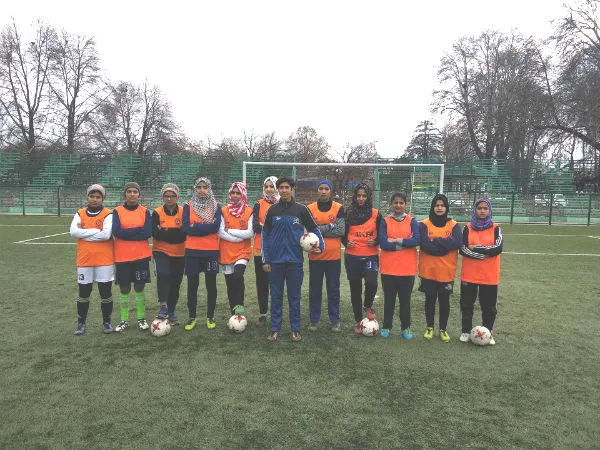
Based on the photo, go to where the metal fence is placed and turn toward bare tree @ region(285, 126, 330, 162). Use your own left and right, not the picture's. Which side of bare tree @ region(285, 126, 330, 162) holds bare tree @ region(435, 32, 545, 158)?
right

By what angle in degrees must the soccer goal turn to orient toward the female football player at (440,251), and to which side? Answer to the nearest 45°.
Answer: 0° — it already faces them

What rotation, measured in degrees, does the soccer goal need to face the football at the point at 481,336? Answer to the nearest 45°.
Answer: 0° — it already faces it

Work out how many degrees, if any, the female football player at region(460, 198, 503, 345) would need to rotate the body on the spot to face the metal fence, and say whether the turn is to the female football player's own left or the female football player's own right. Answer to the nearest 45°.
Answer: approximately 180°

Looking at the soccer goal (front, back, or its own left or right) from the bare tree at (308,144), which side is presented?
back

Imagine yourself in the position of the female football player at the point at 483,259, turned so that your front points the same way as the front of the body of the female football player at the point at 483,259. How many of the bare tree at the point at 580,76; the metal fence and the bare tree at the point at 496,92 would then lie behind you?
3

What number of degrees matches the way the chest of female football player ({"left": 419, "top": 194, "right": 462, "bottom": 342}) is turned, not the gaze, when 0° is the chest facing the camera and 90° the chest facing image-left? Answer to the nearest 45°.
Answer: approximately 0°
